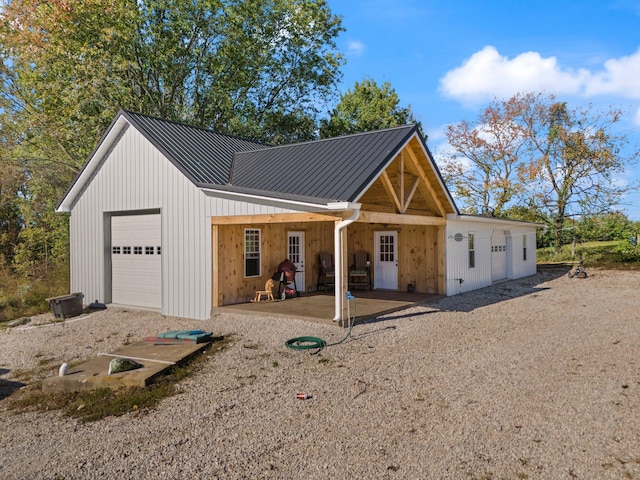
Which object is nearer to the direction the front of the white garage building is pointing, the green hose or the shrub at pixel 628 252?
the green hose

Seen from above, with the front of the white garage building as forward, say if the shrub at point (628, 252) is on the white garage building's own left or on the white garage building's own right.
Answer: on the white garage building's own left

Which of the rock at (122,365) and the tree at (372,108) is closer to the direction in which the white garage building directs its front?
the rock
